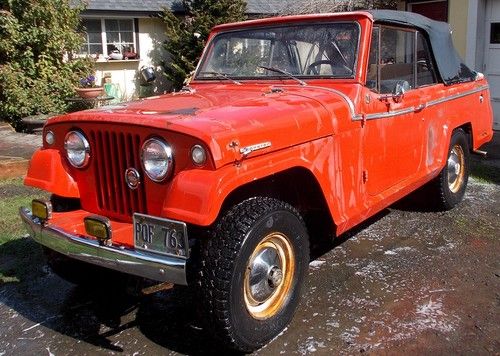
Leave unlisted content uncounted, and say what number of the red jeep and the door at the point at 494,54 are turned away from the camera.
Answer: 0

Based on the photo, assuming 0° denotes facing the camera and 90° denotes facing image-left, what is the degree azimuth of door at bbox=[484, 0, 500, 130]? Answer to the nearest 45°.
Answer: approximately 0°

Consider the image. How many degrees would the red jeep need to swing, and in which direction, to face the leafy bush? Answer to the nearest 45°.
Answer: approximately 90° to its right

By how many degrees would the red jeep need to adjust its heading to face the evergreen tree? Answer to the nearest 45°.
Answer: approximately 135° to its right

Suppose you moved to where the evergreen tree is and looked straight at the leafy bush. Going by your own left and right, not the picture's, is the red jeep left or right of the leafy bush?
left

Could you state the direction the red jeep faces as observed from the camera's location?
facing the viewer and to the left of the viewer

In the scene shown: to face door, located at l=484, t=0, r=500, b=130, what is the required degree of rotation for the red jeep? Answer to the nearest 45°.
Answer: approximately 180°

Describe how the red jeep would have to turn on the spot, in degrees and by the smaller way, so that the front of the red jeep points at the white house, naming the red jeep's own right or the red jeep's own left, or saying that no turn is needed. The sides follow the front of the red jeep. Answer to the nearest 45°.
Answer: approximately 135° to the red jeep's own right

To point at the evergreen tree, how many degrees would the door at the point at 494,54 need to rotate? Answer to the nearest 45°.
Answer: approximately 90° to its right

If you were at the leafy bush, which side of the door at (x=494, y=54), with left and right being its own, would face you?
right
